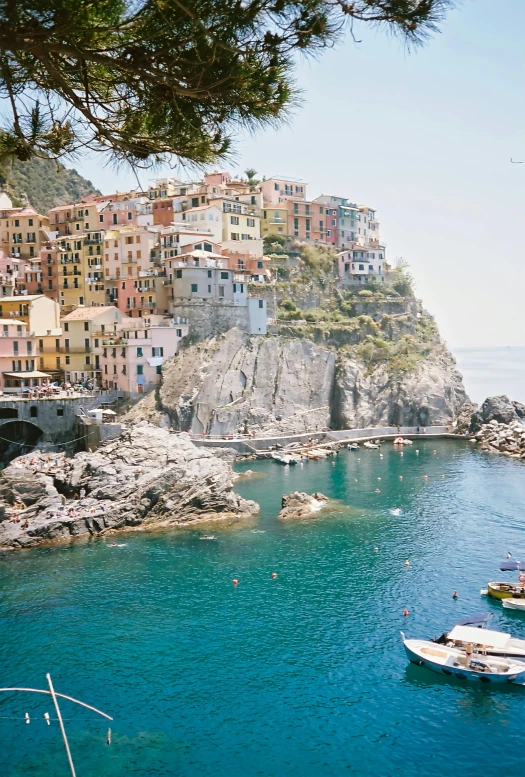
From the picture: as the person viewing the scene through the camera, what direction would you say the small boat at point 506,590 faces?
facing to the left of the viewer

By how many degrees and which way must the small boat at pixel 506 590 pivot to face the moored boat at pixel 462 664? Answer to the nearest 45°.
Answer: approximately 90° to its left

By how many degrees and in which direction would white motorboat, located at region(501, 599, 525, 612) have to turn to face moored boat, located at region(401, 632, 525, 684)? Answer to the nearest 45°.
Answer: approximately 90° to its left

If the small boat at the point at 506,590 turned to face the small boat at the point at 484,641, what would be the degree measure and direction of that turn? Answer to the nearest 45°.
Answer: approximately 90° to its left

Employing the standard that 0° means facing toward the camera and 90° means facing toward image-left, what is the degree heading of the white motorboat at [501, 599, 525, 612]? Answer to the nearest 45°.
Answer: approximately 90°
